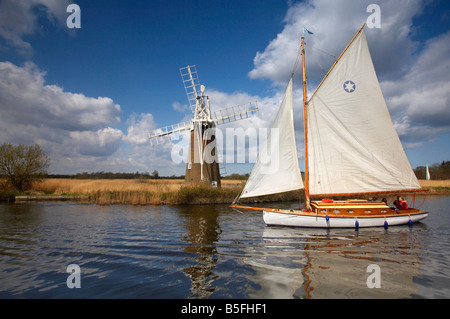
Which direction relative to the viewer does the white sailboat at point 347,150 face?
to the viewer's left
